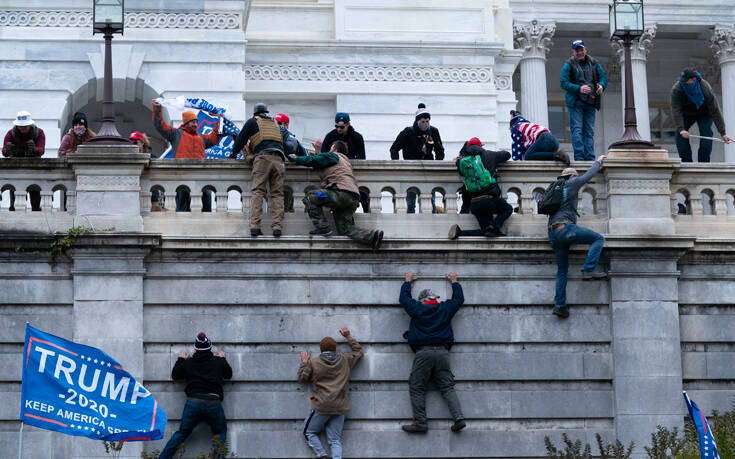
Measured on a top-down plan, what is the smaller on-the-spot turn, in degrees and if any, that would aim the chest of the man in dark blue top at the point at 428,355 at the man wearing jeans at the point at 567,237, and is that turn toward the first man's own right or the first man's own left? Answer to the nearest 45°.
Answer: approximately 90° to the first man's own right

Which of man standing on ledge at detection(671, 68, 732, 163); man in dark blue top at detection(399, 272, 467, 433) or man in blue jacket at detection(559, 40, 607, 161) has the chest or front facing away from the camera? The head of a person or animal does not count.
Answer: the man in dark blue top

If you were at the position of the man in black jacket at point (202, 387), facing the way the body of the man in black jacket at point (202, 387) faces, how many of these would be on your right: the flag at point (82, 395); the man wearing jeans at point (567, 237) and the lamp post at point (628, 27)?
2

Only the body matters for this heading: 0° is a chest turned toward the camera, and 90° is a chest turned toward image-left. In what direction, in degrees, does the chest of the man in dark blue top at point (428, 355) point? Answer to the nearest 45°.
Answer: approximately 180°

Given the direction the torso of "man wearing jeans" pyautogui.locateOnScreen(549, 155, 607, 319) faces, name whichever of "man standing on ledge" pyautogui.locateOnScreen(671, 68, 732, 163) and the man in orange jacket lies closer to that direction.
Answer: the man standing on ledge

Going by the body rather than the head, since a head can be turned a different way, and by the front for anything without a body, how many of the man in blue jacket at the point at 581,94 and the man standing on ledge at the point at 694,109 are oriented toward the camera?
2

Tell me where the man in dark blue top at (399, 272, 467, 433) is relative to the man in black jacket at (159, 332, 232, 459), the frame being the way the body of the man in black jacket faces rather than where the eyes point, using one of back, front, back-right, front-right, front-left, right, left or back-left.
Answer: right

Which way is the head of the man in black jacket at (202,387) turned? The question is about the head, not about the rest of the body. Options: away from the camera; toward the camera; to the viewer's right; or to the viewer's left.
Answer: away from the camera

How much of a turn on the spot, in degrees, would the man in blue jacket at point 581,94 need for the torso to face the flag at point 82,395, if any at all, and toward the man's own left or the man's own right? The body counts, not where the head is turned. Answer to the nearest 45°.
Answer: approximately 45° to the man's own right

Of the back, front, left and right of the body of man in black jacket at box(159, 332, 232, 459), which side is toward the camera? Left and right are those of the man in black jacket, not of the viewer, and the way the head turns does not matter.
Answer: back

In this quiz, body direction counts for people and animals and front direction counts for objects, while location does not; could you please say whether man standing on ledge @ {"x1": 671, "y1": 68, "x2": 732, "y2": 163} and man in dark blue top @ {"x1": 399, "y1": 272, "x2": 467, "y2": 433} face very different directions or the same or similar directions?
very different directions

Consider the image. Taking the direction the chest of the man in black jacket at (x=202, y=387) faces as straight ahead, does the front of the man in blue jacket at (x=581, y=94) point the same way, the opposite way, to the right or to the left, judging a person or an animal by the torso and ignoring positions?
the opposite way

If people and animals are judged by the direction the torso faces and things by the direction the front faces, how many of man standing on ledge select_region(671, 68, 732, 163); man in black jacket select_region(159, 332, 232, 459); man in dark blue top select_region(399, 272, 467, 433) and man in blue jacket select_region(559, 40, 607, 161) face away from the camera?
2

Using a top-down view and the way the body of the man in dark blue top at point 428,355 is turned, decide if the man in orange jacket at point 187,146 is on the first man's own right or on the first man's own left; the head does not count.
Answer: on the first man's own left
